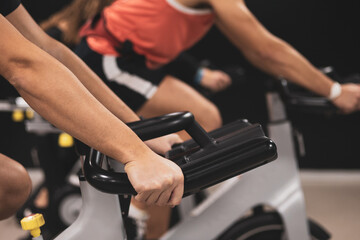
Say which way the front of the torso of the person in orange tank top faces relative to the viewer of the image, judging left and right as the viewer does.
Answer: facing the viewer and to the right of the viewer

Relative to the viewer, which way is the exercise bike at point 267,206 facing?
to the viewer's right

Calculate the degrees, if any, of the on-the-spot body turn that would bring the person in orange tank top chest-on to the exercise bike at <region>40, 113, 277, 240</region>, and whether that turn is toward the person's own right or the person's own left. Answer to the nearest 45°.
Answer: approximately 45° to the person's own right
